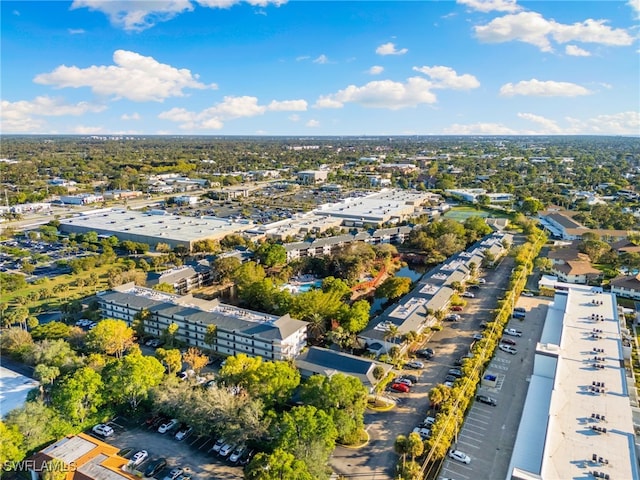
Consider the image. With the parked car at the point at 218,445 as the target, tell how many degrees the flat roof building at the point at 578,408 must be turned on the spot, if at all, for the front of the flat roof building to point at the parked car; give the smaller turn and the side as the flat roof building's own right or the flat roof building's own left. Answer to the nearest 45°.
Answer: approximately 45° to the flat roof building's own left

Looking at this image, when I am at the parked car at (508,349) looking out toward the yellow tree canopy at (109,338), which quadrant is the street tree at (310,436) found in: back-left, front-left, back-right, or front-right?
front-left

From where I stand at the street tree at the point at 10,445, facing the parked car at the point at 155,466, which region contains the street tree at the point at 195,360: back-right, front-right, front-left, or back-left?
front-left

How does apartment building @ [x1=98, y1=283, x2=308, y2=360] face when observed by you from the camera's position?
facing the viewer and to the left of the viewer

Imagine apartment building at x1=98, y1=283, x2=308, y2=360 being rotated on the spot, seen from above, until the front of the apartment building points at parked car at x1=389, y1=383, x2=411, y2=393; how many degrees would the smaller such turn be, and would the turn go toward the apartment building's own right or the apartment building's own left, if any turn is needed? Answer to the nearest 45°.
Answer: approximately 90° to the apartment building's own left

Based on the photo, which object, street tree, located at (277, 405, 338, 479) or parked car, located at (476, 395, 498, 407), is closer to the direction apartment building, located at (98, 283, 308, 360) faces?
the street tree

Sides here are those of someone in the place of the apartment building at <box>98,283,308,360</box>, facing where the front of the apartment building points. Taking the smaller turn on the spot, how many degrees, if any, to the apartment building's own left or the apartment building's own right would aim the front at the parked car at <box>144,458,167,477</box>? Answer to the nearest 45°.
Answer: approximately 45° to the apartment building's own left

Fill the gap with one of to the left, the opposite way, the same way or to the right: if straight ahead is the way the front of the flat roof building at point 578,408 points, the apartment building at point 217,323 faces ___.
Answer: to the left

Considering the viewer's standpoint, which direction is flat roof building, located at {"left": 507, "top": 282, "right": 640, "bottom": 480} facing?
facing to the left of the viewer

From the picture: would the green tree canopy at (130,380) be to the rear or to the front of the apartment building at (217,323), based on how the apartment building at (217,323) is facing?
to the front

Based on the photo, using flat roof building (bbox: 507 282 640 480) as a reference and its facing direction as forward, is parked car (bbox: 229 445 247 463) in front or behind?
in front

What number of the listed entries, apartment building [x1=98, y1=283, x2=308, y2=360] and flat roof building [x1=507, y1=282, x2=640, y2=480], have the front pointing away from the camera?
0

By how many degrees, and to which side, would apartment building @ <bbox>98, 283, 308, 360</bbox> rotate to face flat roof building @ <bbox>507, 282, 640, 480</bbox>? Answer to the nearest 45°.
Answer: approximately 90° to its left

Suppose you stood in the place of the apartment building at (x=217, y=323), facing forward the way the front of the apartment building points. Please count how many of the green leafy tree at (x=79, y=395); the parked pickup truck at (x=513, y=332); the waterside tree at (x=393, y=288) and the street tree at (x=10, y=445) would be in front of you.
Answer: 2

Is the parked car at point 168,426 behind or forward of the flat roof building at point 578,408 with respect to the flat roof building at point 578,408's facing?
forward

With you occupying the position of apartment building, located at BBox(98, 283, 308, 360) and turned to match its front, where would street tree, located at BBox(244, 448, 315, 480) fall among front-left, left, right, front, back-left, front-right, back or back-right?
front-left
